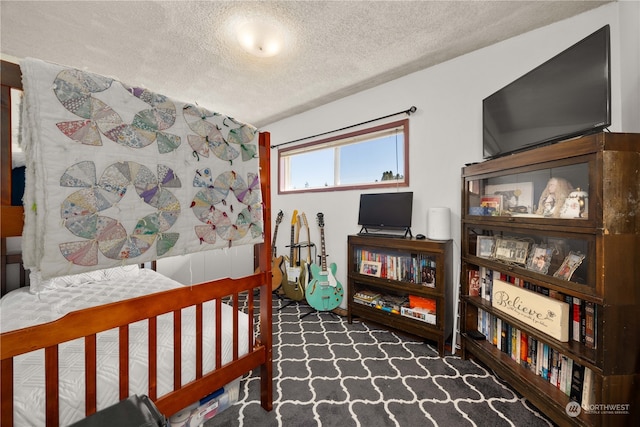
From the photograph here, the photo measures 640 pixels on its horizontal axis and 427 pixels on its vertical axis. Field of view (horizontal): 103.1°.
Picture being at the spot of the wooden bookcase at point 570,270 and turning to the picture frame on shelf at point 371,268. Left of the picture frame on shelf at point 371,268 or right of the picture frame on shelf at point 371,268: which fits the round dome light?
left

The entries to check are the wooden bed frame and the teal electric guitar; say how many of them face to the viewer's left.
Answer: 0

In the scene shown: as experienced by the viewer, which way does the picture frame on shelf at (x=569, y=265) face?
facing the viewer and to the left of the viewer

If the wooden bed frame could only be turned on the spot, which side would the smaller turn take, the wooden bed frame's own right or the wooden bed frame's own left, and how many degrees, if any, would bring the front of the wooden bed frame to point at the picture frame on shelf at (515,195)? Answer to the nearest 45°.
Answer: approximately 45° to the wooden bed frame's own left

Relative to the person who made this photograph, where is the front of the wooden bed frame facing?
facing the viewer and to the right of the viewer

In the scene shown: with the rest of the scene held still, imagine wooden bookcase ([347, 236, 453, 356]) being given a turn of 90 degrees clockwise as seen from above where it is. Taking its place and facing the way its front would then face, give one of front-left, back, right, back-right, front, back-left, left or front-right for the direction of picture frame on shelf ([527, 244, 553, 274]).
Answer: back

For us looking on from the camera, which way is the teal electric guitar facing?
facing the viewer

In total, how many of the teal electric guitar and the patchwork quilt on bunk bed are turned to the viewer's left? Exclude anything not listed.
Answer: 0

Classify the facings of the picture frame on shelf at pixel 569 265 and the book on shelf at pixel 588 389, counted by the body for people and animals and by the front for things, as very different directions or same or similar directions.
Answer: same or similar directions

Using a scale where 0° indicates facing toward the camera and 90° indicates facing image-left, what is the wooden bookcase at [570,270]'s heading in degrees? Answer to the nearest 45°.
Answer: approximately 45°

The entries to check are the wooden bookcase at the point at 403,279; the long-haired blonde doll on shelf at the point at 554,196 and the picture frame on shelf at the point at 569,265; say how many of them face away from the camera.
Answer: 0
